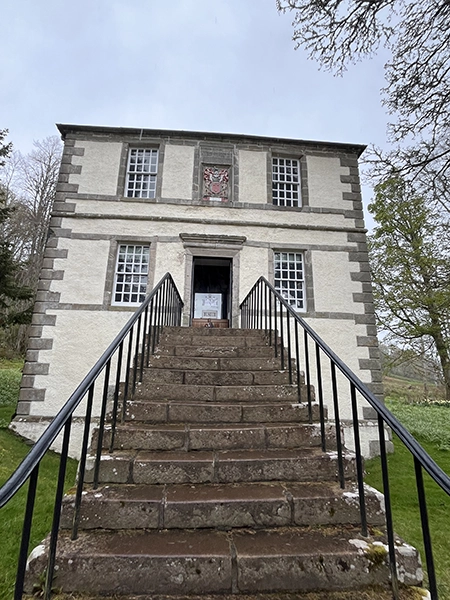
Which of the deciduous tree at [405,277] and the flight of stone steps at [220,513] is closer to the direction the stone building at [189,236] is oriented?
the flight of stone steps

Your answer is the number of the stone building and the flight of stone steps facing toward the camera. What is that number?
2

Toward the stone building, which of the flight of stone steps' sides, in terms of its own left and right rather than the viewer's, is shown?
back

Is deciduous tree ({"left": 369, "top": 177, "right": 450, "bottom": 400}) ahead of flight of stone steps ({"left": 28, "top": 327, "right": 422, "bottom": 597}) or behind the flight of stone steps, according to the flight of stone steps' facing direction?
behind

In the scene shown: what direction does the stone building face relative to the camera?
toward the camera

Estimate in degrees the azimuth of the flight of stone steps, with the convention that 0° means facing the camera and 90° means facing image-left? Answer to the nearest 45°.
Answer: approximately 0°

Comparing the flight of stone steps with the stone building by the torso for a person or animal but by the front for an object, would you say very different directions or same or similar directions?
same or similar directions

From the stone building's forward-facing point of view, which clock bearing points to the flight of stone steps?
The flight of stone steps is roughly at 12 o'clock from the stone building.
